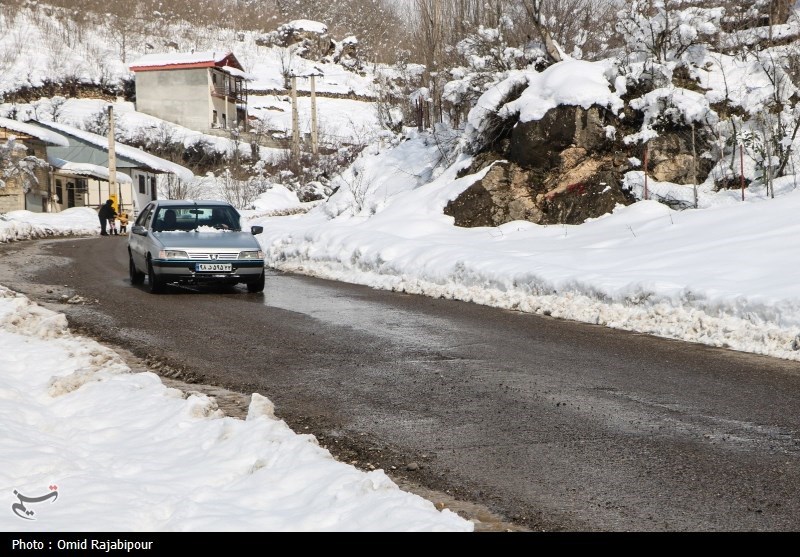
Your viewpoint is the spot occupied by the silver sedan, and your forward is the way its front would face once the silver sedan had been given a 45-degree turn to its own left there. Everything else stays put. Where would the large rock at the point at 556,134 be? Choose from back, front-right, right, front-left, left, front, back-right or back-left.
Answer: left

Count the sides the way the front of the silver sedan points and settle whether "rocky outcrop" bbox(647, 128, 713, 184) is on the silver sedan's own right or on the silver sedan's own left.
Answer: on the silver sedan's own left

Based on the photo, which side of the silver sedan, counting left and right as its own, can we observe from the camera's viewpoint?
front

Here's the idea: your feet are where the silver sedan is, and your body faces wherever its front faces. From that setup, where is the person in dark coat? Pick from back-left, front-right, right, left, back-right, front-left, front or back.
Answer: back

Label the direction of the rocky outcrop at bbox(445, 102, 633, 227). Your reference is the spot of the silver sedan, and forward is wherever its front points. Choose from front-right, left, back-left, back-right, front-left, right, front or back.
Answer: back-left
